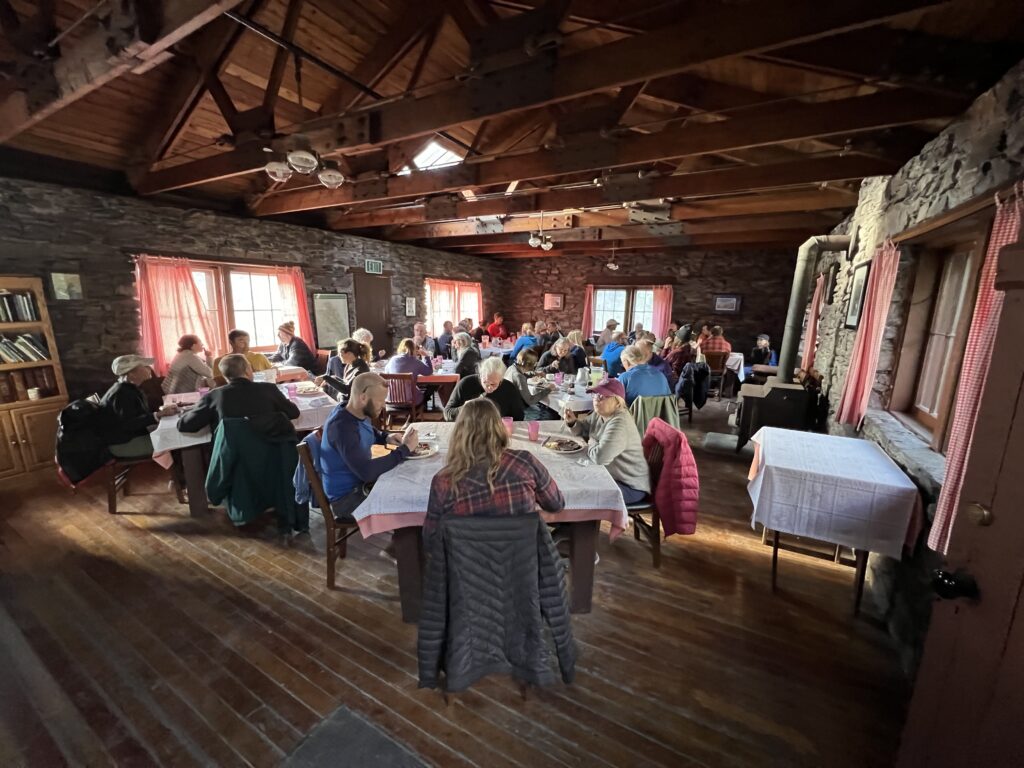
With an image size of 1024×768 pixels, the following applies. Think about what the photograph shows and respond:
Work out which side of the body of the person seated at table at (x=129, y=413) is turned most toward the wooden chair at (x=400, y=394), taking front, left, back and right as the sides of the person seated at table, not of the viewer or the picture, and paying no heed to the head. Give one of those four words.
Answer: front

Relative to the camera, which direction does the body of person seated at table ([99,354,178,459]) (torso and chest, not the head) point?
to the viewer's right

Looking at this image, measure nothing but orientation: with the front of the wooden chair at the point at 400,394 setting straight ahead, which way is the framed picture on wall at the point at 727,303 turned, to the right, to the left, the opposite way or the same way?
the opposite way

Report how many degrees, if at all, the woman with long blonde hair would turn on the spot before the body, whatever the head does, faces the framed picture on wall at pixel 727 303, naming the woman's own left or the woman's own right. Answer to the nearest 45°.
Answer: approximately 45° to the woman's own right

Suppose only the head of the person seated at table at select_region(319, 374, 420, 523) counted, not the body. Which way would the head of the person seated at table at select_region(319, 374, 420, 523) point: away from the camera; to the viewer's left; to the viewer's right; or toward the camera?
to the viewer's right

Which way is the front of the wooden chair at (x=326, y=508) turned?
to the viewer's right

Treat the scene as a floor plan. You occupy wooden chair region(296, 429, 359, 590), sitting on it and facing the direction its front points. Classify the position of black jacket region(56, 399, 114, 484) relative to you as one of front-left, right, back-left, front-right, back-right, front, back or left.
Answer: back-left

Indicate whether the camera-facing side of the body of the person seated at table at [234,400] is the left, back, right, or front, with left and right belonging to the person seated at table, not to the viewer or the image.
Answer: back

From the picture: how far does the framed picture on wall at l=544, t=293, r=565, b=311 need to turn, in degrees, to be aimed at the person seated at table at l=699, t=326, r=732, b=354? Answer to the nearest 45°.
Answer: approximately 45° to its left

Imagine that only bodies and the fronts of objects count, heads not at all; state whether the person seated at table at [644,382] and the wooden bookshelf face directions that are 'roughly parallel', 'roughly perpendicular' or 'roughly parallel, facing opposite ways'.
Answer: roughly perpendicular

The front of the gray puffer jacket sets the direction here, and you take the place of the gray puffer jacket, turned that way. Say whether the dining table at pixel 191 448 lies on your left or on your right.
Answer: on your left

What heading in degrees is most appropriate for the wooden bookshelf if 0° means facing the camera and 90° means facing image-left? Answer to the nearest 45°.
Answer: approximately 315°

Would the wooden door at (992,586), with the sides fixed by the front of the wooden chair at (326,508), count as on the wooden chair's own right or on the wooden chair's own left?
on the wooden chair's own right

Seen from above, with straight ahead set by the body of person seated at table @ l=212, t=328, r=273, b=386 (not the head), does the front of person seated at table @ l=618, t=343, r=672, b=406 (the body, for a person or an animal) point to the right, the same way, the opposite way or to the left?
the opposite way

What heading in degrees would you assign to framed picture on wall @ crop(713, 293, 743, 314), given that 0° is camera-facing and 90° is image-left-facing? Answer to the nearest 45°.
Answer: approximately 0°

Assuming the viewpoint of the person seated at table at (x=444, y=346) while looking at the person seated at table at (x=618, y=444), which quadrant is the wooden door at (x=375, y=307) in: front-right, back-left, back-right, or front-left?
back-right

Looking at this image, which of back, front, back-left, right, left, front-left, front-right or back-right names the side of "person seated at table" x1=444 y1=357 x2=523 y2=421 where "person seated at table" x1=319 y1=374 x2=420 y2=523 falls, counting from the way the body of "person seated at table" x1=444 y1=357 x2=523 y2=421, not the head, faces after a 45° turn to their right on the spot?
front

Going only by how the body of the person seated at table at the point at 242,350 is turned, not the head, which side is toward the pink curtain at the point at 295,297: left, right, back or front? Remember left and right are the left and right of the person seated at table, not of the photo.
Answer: back
